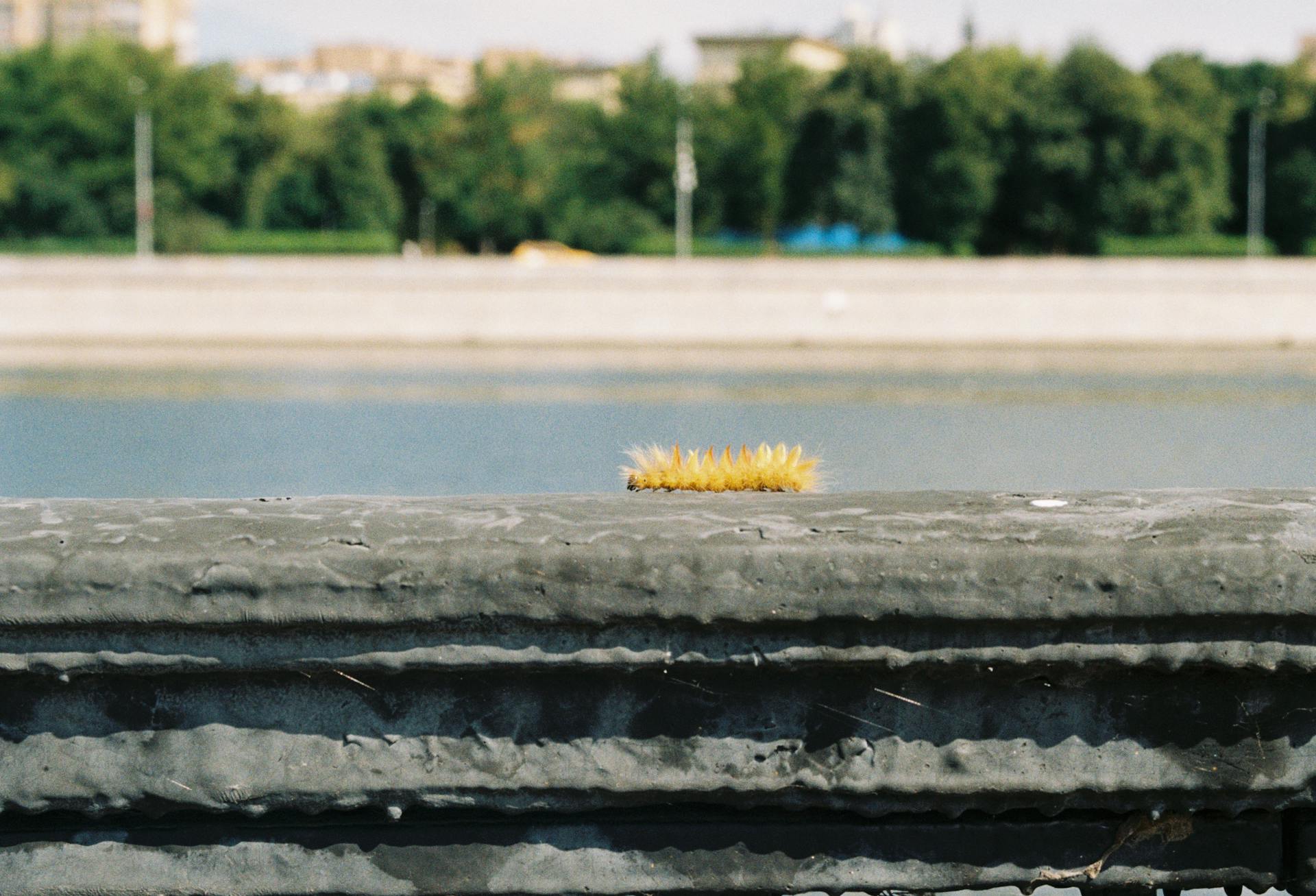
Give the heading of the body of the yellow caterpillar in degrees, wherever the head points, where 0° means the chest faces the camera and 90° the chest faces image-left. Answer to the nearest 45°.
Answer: approximately 90°
